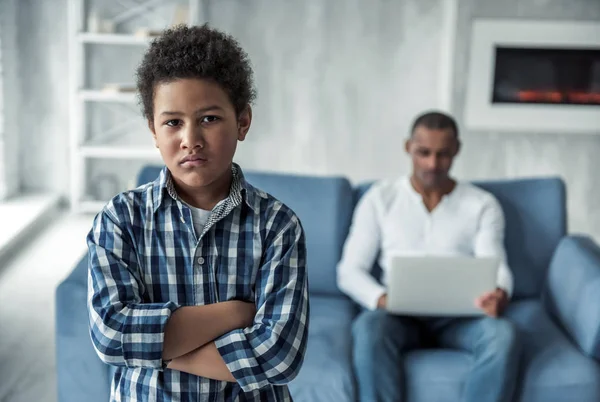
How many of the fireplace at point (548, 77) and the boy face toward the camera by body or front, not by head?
2

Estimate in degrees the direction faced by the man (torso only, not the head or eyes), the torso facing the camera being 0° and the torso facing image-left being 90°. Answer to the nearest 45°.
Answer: approximately 0°

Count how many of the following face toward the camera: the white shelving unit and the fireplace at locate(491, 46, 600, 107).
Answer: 2

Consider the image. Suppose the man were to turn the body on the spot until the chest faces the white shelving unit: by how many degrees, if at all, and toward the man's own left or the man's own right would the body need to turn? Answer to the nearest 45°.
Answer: approximately 135° to the man's own right

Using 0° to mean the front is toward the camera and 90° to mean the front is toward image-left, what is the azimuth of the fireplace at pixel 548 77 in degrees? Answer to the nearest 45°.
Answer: approximately 0°

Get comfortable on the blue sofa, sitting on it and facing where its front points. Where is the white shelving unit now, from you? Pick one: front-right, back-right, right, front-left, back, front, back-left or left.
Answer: back-right

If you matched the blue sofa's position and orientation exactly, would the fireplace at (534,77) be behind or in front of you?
behind

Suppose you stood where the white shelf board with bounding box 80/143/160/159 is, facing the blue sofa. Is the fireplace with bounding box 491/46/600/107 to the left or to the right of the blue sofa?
left

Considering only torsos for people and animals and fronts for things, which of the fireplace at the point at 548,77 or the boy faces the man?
the fireplace

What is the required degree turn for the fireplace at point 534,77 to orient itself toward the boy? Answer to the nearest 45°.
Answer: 0° — it already faces them

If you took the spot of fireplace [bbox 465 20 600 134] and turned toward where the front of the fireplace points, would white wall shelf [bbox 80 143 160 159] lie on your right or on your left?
on your right
